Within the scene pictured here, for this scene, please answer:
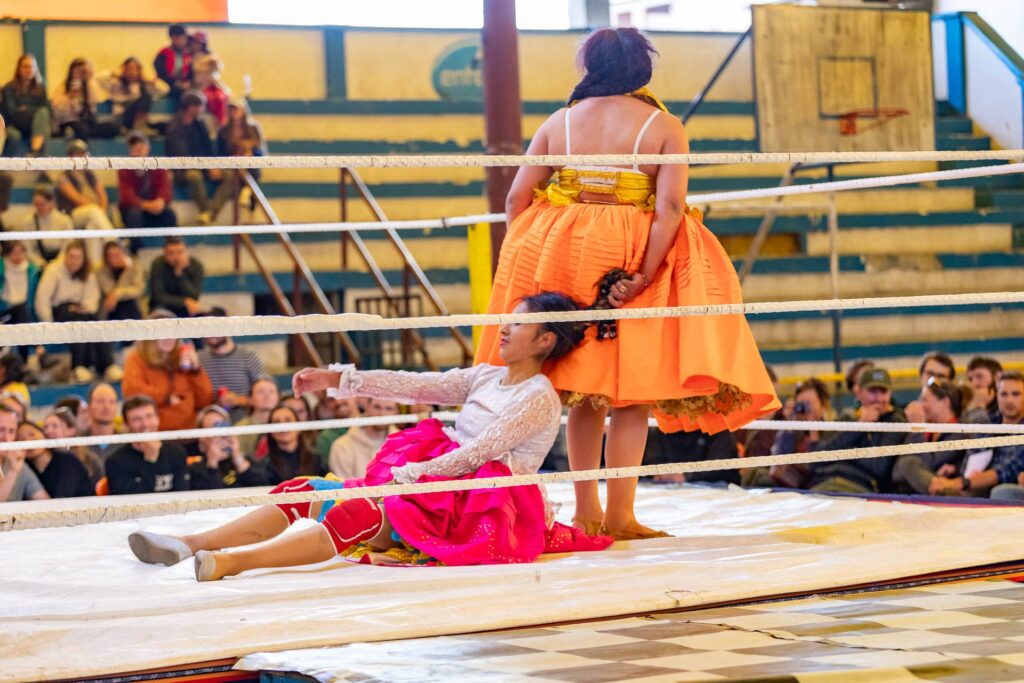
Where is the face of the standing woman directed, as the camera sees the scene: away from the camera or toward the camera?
away from the camera

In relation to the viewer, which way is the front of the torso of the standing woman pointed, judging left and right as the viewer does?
facing away from the viewer

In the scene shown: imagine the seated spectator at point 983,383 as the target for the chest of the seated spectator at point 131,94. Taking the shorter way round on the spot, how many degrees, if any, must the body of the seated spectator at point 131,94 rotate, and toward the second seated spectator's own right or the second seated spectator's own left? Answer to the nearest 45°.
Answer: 0° — they already face them

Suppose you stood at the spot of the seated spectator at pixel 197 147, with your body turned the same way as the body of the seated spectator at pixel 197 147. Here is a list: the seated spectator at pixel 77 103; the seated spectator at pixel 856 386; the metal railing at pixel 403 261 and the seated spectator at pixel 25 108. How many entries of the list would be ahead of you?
2

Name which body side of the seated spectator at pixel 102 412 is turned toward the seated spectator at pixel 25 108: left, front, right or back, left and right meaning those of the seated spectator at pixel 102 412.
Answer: back

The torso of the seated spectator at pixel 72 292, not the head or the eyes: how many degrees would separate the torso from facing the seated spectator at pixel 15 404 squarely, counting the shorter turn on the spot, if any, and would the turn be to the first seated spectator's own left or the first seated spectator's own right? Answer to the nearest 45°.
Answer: approximately 45° to the first seated spectator's own right

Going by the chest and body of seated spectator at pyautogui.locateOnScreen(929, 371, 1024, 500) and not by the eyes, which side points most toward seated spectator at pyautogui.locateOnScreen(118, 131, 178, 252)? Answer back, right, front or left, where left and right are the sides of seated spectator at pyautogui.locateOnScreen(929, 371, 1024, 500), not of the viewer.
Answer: right

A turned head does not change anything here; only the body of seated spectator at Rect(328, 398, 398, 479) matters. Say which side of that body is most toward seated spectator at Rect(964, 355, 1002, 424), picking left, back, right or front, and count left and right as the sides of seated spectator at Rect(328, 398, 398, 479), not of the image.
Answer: left

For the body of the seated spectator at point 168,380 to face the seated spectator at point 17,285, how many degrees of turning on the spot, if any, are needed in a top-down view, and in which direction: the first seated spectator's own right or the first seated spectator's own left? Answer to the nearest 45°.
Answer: approximately 135° to the first seated spectator's own right

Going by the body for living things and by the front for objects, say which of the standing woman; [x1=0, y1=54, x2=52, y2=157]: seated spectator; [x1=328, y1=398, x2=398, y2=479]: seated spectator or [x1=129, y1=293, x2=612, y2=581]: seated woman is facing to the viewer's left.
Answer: the seated woman

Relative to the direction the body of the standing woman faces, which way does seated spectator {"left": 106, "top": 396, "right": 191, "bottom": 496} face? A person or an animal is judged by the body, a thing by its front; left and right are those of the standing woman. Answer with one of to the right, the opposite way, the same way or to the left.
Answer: the opposite way

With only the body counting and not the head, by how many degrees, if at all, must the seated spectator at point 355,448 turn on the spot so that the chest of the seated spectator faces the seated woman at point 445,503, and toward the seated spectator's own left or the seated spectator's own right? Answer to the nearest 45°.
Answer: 0° — they already face them
